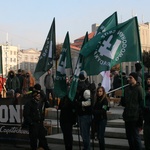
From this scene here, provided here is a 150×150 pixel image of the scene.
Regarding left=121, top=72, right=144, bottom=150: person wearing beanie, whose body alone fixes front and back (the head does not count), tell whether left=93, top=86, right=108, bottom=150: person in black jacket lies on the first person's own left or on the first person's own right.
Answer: on the first person's own right

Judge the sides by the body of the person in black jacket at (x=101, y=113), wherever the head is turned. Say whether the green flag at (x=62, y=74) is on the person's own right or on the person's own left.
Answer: on the person's own right

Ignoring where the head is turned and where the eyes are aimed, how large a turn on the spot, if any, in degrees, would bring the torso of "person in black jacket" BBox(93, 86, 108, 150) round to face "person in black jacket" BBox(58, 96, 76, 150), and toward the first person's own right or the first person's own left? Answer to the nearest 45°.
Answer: approximately 45° to the first person's own right

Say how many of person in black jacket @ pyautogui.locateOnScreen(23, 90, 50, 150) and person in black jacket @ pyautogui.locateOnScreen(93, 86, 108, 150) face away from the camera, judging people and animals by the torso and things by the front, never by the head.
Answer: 0

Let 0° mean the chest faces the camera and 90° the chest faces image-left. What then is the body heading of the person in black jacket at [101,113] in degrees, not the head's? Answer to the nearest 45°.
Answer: approximately 45°

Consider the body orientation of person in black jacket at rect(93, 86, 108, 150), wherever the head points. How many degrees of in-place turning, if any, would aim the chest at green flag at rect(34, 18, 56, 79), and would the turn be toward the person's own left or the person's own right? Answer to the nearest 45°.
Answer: approximately 90° to the person's own right

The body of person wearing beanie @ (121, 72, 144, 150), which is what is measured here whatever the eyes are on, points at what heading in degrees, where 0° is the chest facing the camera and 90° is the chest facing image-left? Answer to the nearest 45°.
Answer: approximately 45°
